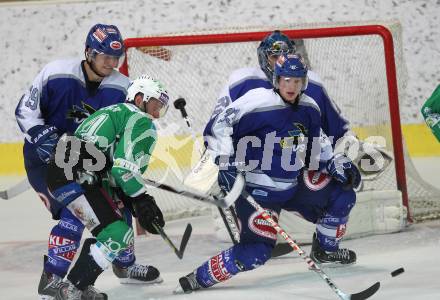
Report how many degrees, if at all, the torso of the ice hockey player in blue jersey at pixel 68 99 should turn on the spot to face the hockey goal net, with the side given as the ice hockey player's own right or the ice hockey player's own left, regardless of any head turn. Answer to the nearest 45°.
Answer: approximately 90° to the ice hockey player's own left

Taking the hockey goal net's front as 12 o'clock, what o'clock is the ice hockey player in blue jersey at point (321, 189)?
The ice hockey player in blue jersey is roughly at 12 o'clock from the hockey goal net.

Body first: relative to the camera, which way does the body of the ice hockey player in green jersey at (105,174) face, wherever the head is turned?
to the viewer's right

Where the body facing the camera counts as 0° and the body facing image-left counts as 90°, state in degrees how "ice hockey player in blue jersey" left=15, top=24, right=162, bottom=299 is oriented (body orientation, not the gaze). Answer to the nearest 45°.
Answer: approximately 315°

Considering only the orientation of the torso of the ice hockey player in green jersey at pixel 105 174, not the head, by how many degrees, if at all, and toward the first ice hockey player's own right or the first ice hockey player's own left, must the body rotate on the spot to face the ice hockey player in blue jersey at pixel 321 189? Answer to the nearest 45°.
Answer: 0° — they already face them

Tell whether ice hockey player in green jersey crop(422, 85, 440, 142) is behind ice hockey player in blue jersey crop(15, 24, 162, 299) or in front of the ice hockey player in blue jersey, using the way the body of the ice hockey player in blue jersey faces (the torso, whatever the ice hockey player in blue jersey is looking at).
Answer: in front

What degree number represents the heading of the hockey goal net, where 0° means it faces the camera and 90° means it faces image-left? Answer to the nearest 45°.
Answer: approximately 0°

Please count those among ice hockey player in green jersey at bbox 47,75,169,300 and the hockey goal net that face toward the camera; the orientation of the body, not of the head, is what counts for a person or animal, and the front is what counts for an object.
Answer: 1

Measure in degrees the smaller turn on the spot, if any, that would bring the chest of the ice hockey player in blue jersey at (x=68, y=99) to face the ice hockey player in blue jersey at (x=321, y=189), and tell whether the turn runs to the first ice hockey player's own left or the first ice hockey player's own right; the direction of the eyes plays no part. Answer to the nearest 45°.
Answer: approximately 45° to the first ice hockey player's own left
